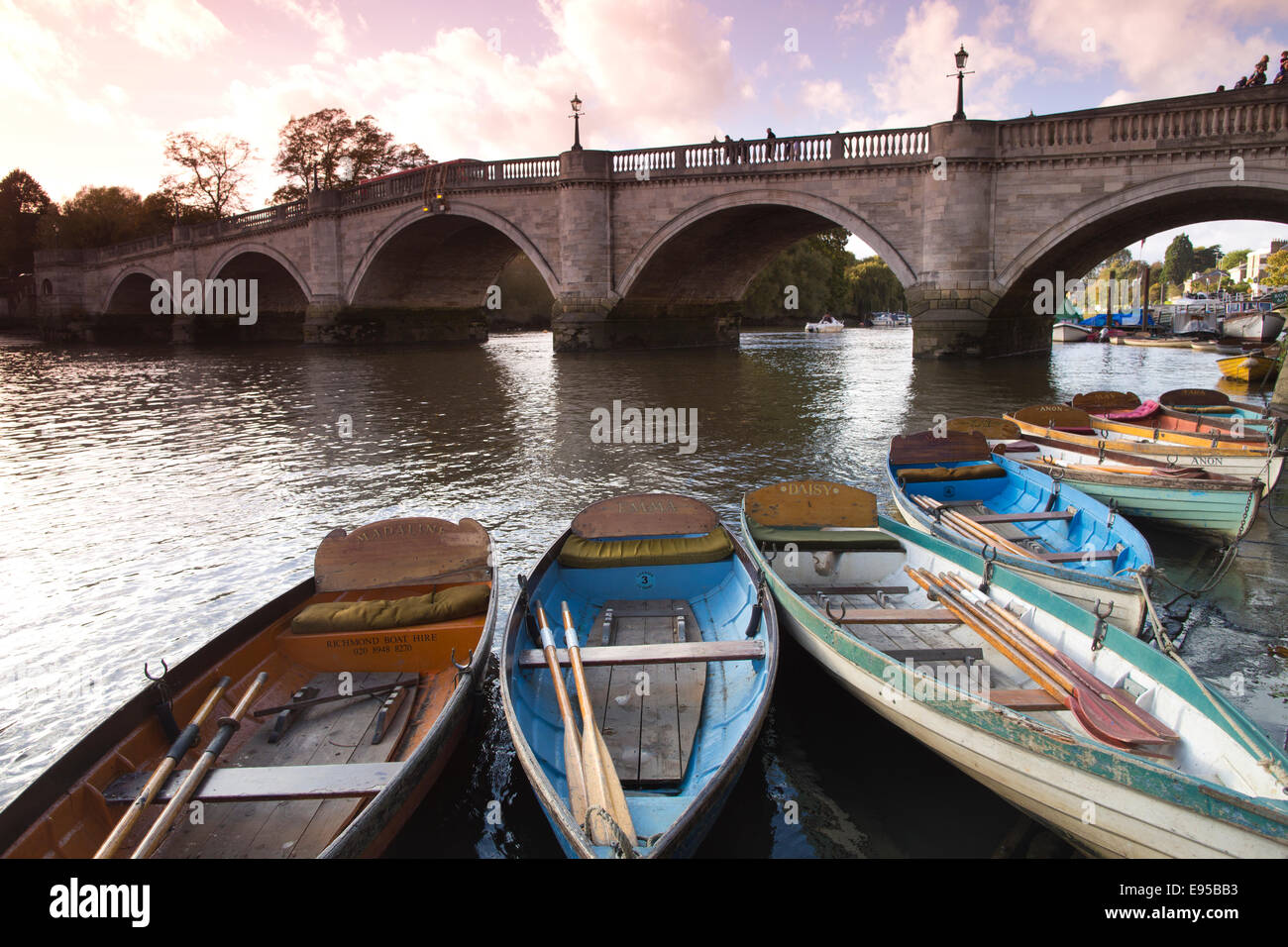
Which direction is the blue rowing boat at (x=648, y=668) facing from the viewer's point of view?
toward the camera

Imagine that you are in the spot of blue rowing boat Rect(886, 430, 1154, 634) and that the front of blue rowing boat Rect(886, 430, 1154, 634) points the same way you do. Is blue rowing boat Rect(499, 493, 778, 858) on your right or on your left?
on your right

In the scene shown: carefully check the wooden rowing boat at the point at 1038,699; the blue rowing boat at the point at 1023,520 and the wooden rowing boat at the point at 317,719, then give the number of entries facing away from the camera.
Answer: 0

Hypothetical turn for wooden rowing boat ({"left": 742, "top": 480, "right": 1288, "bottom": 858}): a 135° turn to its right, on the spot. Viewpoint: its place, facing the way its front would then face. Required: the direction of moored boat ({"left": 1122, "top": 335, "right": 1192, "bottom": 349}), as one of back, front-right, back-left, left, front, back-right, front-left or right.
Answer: right

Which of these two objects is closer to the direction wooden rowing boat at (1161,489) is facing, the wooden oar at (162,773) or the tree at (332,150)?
the wooden oar

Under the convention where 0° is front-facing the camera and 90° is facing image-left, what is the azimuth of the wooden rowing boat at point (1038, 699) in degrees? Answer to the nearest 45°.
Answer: approximately 315°

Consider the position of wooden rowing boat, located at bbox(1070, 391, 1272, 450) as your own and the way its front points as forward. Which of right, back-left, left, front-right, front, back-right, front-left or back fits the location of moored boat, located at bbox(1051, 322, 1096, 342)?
back-left

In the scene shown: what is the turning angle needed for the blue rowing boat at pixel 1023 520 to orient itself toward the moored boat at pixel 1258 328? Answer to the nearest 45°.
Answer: approximately 135° to its left

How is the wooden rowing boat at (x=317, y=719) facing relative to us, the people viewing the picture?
facing the viewer and to the left of the viewer

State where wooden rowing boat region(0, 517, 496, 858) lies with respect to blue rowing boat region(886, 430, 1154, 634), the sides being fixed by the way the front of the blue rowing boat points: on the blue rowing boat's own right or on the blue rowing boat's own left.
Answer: on the blue rowing boat's own right

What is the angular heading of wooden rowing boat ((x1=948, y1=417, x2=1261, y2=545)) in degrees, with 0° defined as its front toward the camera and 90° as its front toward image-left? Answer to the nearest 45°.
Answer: approximately 315°
